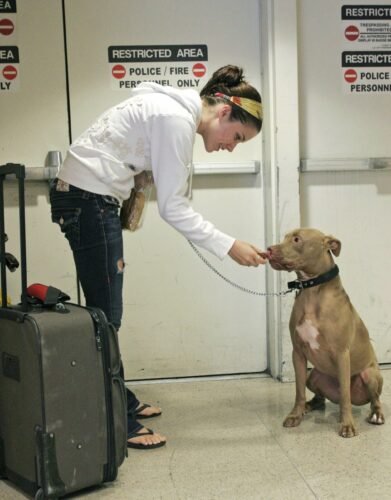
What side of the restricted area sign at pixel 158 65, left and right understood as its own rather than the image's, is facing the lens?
front

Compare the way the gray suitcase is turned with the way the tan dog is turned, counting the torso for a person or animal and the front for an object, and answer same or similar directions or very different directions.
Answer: very different directions

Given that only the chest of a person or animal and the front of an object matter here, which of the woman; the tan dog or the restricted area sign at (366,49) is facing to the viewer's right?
the woman

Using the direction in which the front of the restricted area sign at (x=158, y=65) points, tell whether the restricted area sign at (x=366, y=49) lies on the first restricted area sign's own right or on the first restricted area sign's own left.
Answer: on the first restricted area sign's own left

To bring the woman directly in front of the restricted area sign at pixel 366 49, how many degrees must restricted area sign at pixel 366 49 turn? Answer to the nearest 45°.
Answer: approximately 45° to its right

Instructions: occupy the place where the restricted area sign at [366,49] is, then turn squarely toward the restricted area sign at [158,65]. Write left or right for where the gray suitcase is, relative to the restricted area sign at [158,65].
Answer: left

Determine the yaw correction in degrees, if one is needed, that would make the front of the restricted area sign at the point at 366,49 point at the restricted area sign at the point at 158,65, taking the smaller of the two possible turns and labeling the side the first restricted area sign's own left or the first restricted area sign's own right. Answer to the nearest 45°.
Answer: approximately 45° to the first restricted area sign's own right

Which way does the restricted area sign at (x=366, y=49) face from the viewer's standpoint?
toward the camera

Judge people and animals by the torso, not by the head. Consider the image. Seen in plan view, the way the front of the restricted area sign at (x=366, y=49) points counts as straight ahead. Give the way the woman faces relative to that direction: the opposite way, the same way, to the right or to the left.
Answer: to the left

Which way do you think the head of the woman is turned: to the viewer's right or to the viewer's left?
to the viewer's right

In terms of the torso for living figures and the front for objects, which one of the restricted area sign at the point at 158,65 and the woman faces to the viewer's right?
the woman

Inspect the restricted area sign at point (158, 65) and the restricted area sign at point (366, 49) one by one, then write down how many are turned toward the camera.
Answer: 2

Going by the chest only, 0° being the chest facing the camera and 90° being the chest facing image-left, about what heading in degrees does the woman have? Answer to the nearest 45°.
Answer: approximately 270°
